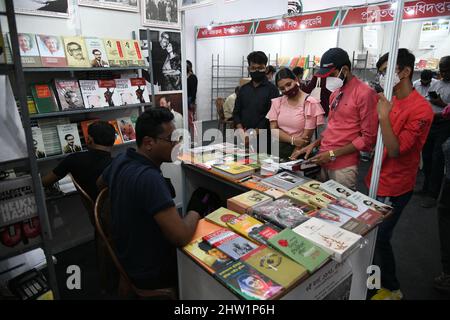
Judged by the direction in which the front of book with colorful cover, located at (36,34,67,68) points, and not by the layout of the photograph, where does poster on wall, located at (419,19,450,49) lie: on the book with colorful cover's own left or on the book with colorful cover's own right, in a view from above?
on the book with colorful cover's own left

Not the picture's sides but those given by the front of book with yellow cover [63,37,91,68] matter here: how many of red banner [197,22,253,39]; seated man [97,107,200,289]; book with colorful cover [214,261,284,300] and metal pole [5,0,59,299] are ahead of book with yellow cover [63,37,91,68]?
3

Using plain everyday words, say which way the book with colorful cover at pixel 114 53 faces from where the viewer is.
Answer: facing the viewer

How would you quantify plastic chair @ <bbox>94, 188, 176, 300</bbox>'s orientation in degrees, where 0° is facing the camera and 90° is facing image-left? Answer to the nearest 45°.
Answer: approximately 270°

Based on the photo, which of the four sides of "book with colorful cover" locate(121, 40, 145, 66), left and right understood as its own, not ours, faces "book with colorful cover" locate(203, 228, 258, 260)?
front

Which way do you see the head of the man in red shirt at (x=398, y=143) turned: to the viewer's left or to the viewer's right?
to the viewer's left

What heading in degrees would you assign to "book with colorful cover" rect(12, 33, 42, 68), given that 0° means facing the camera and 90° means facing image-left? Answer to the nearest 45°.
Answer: approximately 0°

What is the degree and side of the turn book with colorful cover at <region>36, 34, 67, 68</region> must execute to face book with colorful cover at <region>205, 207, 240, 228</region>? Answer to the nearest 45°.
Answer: approximately 45° to its left

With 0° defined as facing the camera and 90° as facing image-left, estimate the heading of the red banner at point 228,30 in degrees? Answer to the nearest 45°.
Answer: approximately 45°

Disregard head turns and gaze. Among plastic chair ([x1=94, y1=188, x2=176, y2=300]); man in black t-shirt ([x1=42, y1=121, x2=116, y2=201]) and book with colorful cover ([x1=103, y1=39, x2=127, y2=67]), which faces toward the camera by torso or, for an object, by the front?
the book with colorful cover

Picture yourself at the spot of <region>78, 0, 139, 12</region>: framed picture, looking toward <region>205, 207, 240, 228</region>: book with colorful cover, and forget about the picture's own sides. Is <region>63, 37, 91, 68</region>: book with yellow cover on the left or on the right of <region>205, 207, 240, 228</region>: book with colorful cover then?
right

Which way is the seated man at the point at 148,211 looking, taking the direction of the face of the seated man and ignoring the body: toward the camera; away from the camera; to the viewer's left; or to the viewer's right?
to the viewer's right

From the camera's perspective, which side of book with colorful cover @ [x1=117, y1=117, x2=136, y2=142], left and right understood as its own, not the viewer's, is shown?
front
